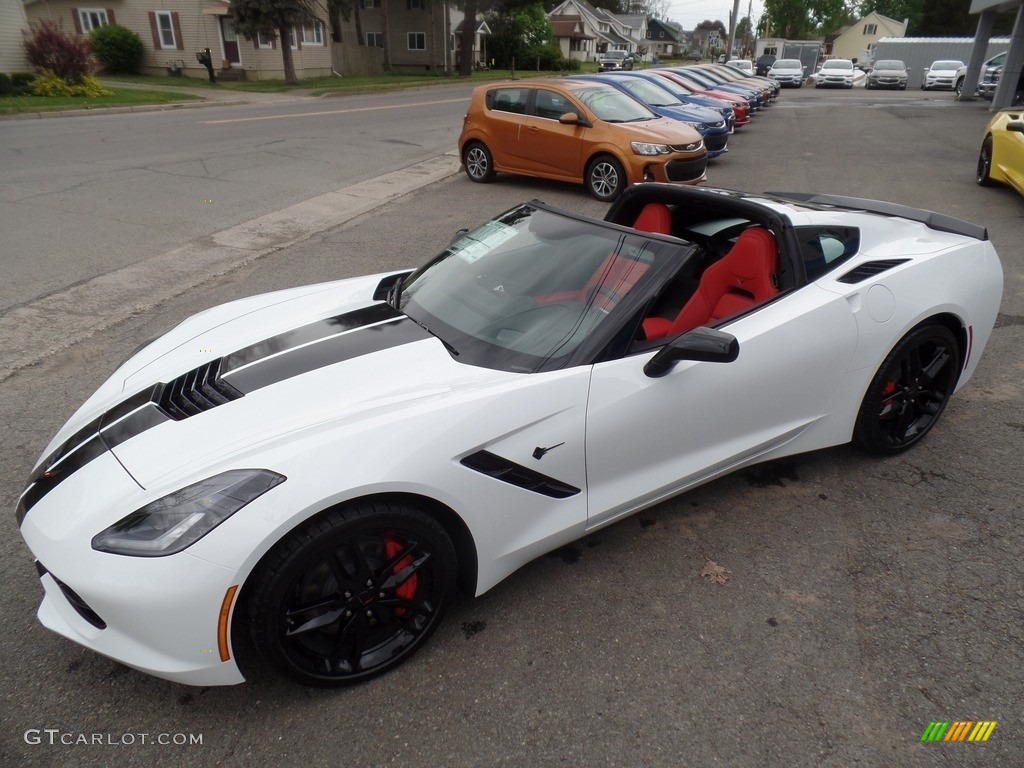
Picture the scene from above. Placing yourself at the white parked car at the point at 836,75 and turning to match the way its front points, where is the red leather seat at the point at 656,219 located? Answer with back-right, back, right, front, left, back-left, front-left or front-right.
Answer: front

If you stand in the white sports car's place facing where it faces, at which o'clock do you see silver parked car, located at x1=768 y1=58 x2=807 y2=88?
The silver parked car is roughly at 5 o'clock from the white sports car.

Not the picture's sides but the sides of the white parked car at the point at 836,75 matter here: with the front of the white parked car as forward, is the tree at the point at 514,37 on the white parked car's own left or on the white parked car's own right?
on the white parked car's own right

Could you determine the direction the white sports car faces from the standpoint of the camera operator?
facing the viewer and to the left of the viewer

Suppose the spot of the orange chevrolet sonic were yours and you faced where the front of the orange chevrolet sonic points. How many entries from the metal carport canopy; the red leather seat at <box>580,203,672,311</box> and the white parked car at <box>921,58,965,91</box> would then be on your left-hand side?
2

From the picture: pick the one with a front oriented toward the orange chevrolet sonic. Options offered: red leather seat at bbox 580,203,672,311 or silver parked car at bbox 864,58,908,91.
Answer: the silver parked car

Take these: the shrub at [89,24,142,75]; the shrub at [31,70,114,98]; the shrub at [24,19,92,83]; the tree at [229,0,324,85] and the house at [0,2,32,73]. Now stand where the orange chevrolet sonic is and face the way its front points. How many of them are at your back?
5

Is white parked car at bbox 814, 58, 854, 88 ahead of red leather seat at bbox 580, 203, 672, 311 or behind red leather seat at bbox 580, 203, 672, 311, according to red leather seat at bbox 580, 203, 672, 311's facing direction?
behind

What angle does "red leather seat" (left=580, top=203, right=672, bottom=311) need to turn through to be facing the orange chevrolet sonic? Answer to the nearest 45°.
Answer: approximately 135° to its right

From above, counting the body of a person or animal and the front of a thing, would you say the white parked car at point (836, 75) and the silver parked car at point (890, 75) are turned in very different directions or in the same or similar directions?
same or similar directions

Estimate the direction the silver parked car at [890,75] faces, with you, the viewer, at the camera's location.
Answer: facing the viewer

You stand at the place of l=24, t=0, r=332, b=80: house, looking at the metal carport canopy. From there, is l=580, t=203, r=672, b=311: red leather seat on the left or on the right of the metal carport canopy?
right

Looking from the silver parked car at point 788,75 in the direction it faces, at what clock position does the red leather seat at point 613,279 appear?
The red leather seat is roughly at 12 o'clock from the silver parked car.

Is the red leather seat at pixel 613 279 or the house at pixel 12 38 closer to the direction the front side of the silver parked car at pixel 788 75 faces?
the red leather seat

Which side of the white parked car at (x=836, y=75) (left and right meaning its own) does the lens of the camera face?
front

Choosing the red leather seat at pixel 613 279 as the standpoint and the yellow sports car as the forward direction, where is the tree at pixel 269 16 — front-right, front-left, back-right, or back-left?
front-left

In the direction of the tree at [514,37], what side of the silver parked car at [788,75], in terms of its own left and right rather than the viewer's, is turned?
right

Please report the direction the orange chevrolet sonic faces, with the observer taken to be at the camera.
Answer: facing the viewer and to the right of the viewer

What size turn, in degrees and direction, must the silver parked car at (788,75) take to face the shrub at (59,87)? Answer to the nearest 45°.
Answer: approximately 45° to its right
